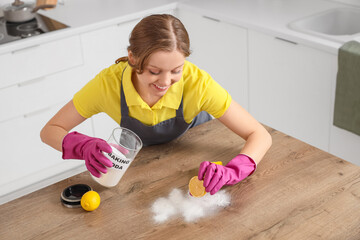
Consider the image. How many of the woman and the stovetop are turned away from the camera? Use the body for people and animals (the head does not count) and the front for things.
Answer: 0

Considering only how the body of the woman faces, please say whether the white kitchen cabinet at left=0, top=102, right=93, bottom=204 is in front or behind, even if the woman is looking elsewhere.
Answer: behind

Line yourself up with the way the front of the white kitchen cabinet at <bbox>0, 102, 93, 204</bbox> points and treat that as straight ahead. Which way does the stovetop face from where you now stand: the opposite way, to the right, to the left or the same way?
the same way

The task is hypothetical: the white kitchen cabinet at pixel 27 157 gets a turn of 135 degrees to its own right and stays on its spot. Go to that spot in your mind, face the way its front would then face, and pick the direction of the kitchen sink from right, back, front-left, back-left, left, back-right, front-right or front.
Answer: back

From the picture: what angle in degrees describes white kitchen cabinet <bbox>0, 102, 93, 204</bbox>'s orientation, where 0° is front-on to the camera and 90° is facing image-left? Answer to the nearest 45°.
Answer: approximately 315°

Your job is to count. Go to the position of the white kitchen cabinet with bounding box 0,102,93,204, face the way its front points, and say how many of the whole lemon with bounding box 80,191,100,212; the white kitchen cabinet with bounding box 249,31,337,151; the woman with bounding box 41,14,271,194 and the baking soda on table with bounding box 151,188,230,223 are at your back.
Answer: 0

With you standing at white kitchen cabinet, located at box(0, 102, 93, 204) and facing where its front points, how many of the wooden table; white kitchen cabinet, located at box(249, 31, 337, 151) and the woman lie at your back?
0

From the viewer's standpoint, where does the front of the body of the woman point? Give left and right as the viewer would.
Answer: facing the viewer

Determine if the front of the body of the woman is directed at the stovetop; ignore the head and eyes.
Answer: no

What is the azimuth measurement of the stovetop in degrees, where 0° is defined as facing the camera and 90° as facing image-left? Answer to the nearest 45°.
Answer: approximately 315°

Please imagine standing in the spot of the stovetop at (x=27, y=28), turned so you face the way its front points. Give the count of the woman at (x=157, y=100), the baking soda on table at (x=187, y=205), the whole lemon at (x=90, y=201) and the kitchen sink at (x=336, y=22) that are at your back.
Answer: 0

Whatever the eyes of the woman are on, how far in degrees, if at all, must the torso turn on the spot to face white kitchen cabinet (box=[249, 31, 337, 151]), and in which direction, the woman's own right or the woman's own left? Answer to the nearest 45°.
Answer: approximately 135° to the woman's own left

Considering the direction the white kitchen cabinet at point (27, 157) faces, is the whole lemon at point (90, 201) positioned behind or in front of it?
in front

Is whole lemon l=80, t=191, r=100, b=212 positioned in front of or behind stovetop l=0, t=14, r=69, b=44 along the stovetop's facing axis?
in front

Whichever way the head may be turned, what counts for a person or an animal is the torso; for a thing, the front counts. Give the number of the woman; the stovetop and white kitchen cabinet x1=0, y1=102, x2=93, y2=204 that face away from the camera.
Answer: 0
